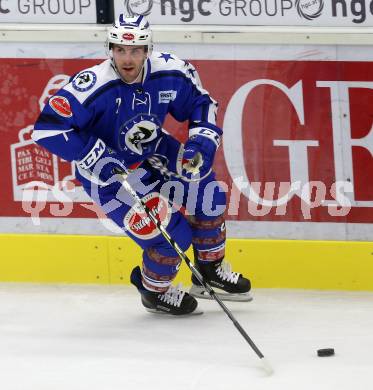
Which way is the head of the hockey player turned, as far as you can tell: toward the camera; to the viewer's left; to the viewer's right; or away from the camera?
toward the camera

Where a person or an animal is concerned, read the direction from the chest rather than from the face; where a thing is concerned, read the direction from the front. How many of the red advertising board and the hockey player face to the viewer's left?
0

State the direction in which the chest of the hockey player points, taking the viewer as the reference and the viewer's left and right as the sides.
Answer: facing the viewer and to the right of the viewer

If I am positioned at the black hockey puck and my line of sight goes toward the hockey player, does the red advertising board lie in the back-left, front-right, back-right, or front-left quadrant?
front-right

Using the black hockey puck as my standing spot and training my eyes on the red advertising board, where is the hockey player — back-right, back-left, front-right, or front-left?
front-left

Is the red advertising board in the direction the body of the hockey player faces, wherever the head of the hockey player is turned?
no

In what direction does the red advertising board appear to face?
toward the camera
